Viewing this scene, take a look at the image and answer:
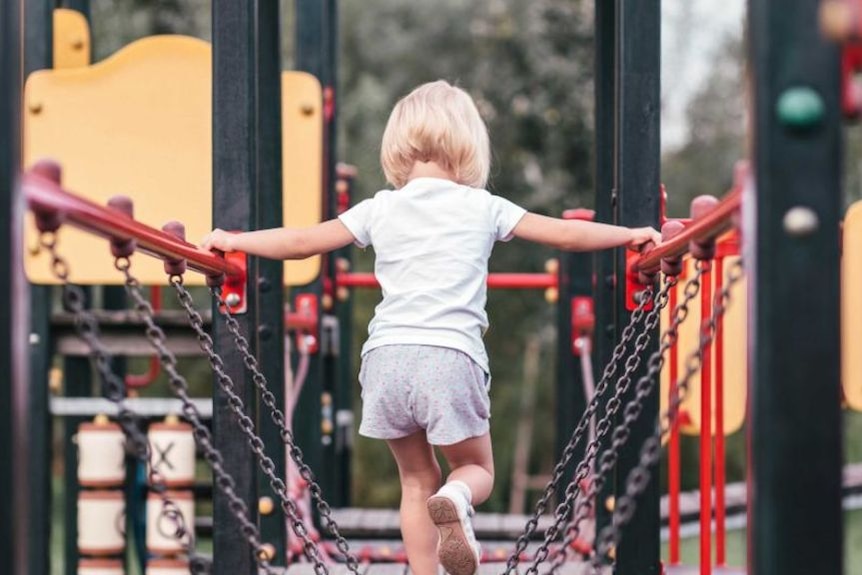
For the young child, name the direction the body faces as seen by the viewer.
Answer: away from the camera

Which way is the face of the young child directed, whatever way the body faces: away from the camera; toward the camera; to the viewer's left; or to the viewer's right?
away from the camera
